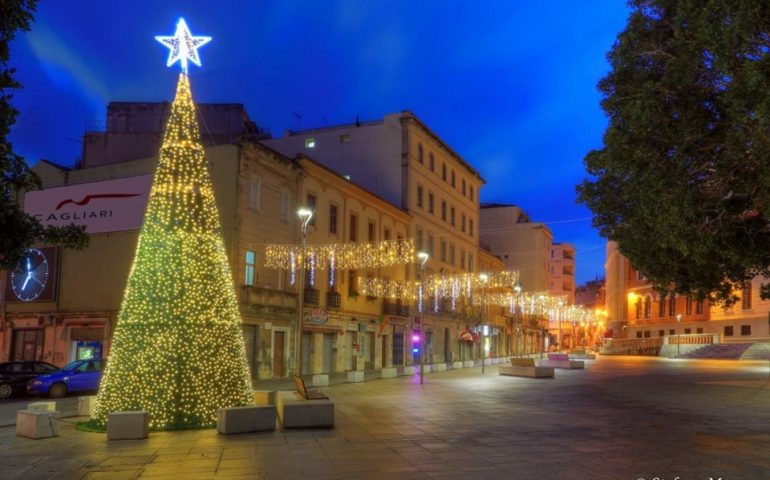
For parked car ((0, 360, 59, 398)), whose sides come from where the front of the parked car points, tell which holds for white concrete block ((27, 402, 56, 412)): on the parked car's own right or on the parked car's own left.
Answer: on the parked car's own right

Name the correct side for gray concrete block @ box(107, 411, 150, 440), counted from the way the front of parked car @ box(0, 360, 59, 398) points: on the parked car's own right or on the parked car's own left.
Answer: on the parked car's own right

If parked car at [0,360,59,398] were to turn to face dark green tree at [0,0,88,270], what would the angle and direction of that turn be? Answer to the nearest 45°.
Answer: approximately 90° to its right

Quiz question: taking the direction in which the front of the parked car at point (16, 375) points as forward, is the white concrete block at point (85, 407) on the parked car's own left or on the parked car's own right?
on the parked car's own right
